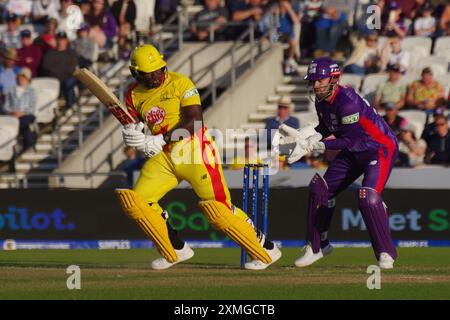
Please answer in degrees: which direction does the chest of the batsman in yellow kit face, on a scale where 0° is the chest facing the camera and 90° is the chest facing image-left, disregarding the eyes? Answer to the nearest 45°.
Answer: approximately 45°

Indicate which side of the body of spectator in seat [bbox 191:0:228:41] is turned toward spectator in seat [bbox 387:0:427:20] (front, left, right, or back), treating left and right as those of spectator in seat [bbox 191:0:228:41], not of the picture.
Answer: left

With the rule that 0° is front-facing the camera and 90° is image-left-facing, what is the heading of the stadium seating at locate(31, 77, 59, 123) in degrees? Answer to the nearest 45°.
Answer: approximately 315°

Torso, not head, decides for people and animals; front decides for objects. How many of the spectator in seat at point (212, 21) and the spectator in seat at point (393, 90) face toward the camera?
2

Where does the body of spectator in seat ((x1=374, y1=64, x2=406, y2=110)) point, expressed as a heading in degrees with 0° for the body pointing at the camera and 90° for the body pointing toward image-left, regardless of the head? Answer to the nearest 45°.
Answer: approximately 0°
